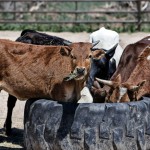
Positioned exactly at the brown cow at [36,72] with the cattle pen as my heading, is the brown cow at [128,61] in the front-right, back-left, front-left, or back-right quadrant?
front-right

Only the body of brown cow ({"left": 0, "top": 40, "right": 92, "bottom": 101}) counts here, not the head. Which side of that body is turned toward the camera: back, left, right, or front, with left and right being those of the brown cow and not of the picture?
right

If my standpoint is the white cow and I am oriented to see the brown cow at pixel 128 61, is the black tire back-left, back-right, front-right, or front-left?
front-right

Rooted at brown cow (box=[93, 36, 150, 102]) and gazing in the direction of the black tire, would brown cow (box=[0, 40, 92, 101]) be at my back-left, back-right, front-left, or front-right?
front-right

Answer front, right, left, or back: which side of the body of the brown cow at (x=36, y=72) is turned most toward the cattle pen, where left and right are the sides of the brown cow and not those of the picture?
left

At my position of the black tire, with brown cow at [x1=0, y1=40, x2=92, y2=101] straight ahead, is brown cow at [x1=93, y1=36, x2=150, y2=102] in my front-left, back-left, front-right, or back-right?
front-right

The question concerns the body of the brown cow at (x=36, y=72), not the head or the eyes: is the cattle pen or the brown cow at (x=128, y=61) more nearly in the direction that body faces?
the brown cow

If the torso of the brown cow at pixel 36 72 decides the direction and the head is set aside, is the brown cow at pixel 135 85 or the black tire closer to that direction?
the brown cow

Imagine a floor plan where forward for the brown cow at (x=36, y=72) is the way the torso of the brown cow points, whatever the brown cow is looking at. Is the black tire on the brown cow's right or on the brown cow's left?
on the brown cow's right

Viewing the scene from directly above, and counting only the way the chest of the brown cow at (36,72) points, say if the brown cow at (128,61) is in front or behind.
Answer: in front
